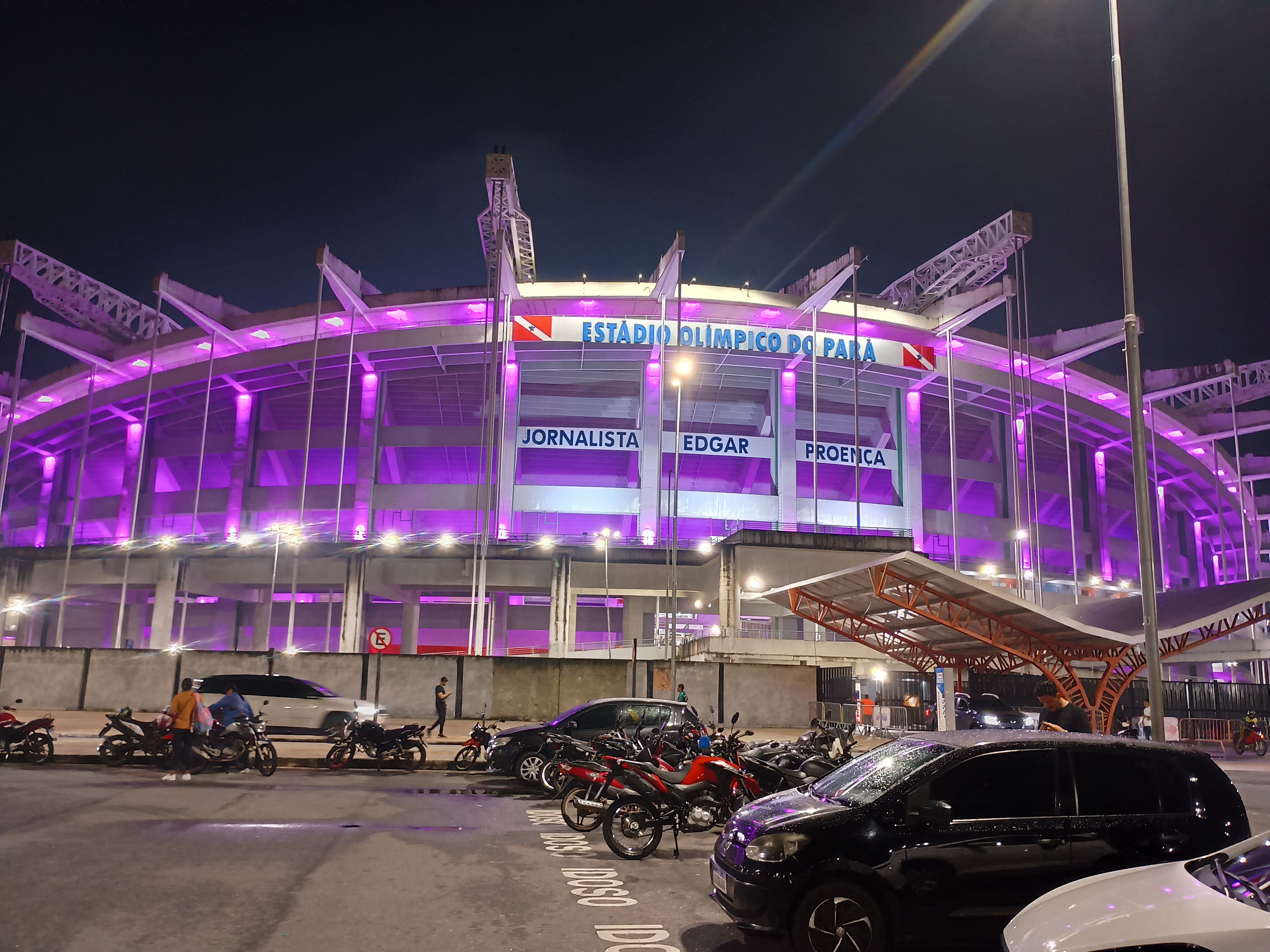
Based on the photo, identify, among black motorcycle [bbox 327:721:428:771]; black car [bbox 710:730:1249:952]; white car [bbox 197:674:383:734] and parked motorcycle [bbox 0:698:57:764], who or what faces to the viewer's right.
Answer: the white car

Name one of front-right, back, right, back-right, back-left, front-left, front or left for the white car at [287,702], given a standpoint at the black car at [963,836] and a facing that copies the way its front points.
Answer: right

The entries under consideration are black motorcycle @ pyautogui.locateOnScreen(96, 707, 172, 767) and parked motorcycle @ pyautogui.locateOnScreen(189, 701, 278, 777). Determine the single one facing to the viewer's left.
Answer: the black motorcycle

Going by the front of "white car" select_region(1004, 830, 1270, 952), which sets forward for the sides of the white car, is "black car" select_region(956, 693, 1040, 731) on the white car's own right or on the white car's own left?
on the white car's own right

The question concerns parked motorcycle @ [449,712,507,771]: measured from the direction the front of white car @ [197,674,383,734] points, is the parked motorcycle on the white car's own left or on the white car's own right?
on the white car's own right

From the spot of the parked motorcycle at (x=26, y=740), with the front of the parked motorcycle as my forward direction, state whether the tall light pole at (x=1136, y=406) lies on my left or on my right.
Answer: on my left

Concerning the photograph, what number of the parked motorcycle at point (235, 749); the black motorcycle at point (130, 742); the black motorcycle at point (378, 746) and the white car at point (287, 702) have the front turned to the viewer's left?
2

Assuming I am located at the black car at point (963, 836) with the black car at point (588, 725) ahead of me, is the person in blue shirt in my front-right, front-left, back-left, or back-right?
front-left

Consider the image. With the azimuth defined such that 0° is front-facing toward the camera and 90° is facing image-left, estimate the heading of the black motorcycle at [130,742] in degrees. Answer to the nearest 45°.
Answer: approximately 90°

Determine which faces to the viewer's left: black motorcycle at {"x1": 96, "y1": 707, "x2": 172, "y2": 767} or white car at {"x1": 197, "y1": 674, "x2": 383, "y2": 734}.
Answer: the black motorcycle

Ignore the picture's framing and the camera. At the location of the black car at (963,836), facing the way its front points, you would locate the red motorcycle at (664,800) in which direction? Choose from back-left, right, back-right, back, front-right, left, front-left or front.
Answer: right

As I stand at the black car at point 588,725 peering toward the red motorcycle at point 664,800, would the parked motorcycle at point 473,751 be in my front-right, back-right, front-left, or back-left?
back-right

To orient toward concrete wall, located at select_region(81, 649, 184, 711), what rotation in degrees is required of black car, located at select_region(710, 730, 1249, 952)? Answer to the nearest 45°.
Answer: approximately 90° to its right

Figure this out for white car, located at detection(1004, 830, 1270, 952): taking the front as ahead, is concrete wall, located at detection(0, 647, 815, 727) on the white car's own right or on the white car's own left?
on the white car's own right

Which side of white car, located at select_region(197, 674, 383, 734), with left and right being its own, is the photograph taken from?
right

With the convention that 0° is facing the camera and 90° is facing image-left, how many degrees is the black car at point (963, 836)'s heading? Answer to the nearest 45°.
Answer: approximately 45°

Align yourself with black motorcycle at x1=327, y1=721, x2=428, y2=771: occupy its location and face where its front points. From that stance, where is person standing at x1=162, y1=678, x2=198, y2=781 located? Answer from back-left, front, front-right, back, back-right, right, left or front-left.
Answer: front-left

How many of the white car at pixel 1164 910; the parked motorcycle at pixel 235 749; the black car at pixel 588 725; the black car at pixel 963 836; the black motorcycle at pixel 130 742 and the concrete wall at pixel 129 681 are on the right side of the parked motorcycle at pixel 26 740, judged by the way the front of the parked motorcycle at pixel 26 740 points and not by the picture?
1

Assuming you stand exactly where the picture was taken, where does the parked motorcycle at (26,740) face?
facing to the left of the viewer
